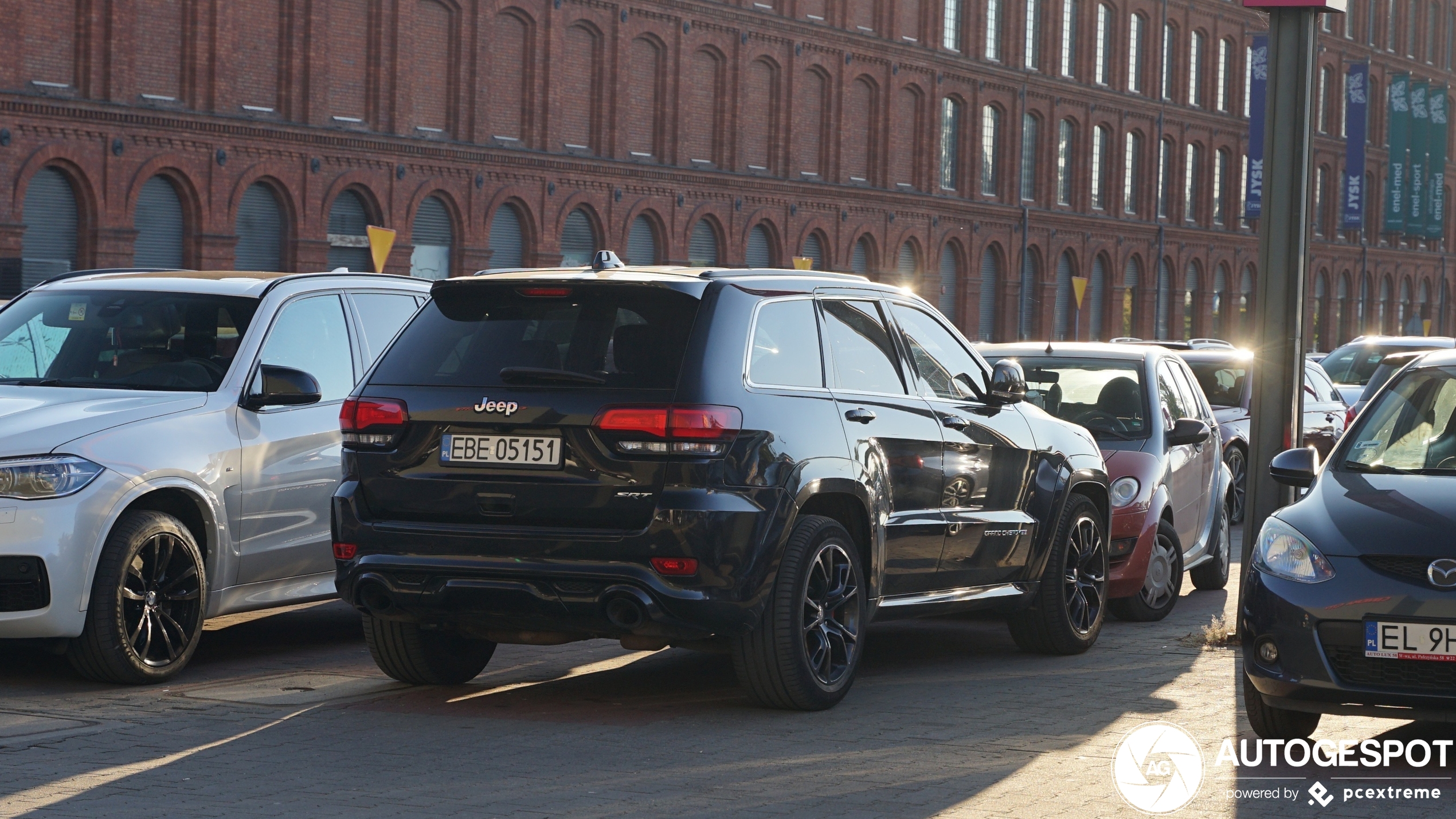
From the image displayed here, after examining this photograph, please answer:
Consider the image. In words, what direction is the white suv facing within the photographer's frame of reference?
facing the viewer and to the left of the viewer

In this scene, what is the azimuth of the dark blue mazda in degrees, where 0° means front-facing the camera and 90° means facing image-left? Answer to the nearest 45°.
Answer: approximately 45°

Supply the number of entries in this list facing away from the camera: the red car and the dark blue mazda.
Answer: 0

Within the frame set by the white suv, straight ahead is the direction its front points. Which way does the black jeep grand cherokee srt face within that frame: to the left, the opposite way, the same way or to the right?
the opposite way

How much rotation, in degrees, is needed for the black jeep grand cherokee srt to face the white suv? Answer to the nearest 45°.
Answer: approximately 90° to its left

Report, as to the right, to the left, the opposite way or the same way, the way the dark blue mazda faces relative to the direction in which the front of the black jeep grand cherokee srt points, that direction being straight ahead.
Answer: the opposite way

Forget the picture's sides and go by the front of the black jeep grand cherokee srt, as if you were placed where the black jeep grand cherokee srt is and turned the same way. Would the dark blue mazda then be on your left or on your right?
on your right

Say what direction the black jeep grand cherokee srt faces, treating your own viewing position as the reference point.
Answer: facing away from the viewer and to the right of the viewer

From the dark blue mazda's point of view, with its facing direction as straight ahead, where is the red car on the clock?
The red car is roughly at 4 o'clock from the dark blue mazda.

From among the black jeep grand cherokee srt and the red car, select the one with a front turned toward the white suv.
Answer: the red car

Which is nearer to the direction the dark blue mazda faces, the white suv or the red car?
the white suv
